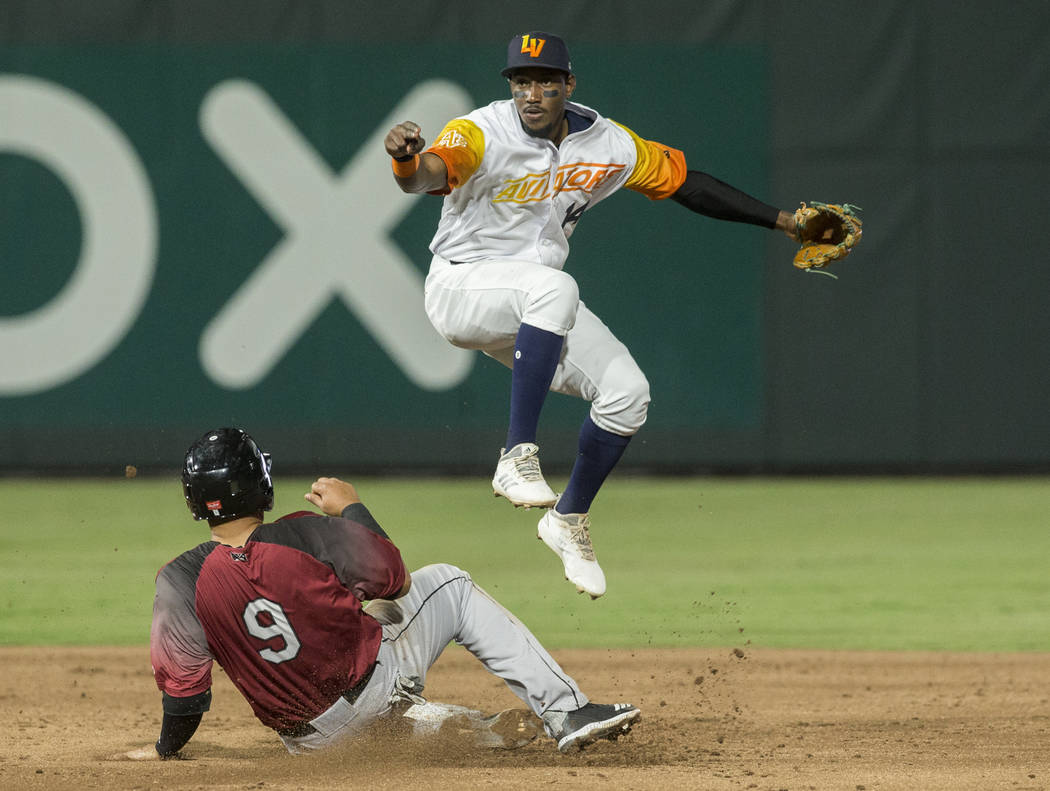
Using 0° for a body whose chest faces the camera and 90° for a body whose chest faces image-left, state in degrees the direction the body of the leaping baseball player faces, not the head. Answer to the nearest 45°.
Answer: approximately 315°
